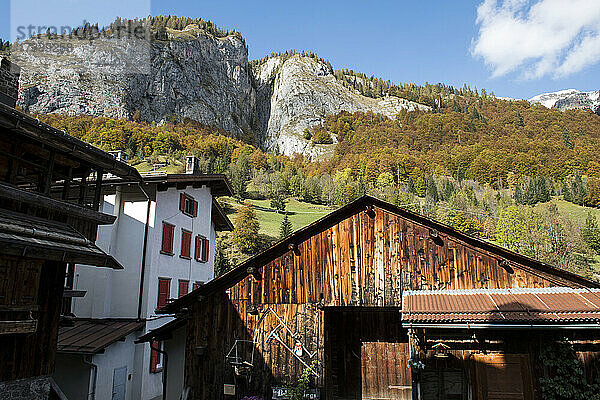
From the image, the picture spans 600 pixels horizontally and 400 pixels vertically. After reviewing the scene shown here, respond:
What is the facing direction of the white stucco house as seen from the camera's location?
facing the viewer and to the right of the viewer

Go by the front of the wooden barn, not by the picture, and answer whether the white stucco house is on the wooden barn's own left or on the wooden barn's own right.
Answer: on the wooden barn's own right

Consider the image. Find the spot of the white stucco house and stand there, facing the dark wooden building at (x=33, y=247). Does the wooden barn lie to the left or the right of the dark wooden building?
left

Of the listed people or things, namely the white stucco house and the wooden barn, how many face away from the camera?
0

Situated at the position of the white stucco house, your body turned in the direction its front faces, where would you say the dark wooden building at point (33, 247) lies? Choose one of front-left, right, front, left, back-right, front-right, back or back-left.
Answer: front-right

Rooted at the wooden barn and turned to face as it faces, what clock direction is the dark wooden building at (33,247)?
The dark wooden building is roughly at 2 o'clock from the wooden barn.

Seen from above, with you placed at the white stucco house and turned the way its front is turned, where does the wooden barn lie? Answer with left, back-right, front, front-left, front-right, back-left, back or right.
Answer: front

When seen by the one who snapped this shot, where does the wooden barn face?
facing the viewer

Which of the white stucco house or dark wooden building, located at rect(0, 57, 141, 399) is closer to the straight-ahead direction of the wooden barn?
the dark wooden building
